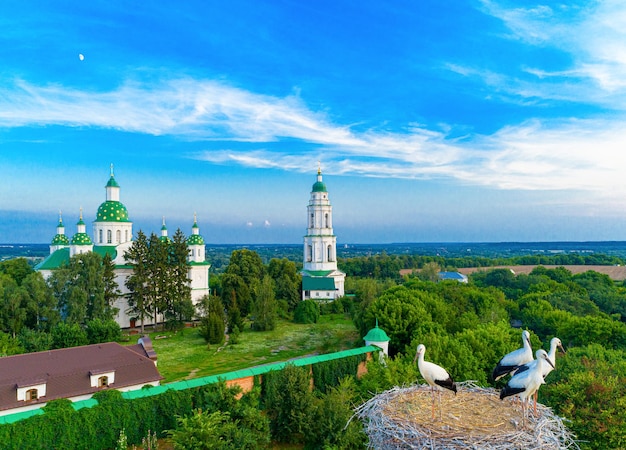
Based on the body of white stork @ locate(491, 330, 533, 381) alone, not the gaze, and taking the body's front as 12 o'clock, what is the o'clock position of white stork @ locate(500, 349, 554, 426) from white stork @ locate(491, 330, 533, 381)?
white stork @ locate(500, 349, 554, 426) is roughly at 3 o'clock from white stork @ locate(491, 330, 533, 381).

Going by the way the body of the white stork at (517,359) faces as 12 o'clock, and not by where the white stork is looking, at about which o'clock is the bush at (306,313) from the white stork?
The bush is roughly at 8 o'clock from the white stork.

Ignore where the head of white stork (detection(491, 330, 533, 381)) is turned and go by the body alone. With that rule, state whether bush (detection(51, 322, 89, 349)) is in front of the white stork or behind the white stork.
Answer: behind

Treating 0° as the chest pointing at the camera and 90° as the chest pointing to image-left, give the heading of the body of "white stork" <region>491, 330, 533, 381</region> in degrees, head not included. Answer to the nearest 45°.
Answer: approximately 270°

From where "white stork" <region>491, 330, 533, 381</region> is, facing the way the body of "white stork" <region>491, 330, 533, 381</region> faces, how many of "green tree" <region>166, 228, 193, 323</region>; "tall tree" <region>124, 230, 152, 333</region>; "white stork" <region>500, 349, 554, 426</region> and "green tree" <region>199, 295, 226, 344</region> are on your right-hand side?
1

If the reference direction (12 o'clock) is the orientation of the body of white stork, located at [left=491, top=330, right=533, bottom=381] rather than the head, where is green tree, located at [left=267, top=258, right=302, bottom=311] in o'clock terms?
The green tree is roughly at 8 o'clock from the white stork.

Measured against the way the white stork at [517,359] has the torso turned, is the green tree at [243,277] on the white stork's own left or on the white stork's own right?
on the white stork's own left

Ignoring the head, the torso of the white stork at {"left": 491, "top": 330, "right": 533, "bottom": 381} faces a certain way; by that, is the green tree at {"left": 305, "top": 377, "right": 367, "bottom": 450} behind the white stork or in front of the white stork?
behind
